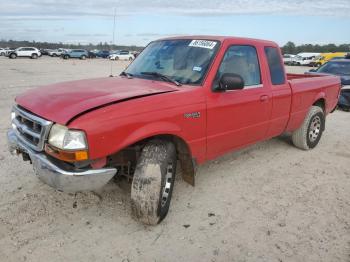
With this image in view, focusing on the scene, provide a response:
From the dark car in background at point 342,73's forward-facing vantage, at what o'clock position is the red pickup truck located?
The red pickup truck is roughly at 11 o'clock from the dark car in background.

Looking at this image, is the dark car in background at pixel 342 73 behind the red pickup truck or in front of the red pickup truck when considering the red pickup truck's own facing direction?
behind

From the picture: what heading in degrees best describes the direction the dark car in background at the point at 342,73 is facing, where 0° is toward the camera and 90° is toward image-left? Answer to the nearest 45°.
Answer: approximately 45°

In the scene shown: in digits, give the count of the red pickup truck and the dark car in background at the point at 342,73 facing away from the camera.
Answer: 0

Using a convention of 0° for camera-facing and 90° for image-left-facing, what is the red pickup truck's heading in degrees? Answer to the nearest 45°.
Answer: approximately 45°
